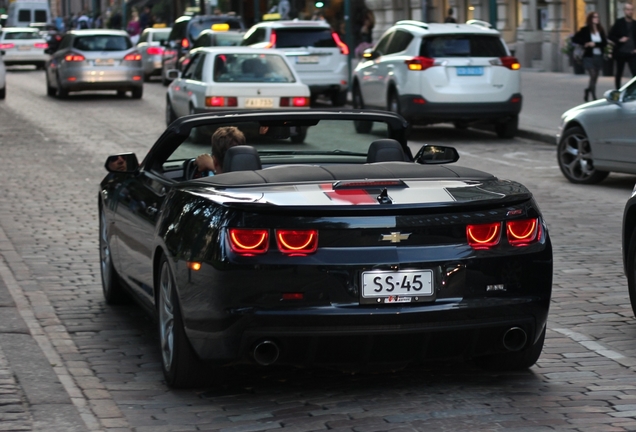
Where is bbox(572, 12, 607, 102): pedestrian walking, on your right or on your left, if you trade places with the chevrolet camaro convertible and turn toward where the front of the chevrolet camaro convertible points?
on your right

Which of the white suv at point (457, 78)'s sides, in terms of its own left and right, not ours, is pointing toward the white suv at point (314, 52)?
front

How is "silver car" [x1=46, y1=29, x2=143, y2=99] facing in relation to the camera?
away from the camera

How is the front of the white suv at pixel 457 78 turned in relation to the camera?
facing away from the viewer and to the left of the viewer

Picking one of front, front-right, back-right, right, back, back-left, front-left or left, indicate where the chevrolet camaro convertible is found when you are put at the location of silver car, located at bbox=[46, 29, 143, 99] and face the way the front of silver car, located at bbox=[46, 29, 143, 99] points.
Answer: back

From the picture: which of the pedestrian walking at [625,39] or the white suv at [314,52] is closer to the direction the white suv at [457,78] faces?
the white suv

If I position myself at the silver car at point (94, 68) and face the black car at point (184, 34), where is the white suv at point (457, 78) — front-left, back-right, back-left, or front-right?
back-right

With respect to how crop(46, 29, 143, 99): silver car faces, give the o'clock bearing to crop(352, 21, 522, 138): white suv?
The white suv is roughly at 5 o'clock from the silver car.

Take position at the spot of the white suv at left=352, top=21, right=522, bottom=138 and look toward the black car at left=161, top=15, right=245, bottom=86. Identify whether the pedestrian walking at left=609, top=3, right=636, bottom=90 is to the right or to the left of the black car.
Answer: right

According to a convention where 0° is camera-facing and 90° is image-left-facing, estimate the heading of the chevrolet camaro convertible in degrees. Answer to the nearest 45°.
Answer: approximately 135°

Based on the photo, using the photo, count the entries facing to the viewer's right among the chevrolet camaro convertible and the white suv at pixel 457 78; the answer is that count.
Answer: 0

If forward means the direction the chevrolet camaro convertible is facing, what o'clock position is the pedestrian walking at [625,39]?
The pedestrian walking is roughly at 2 o'clock from the chevrolet camaro convertible.
